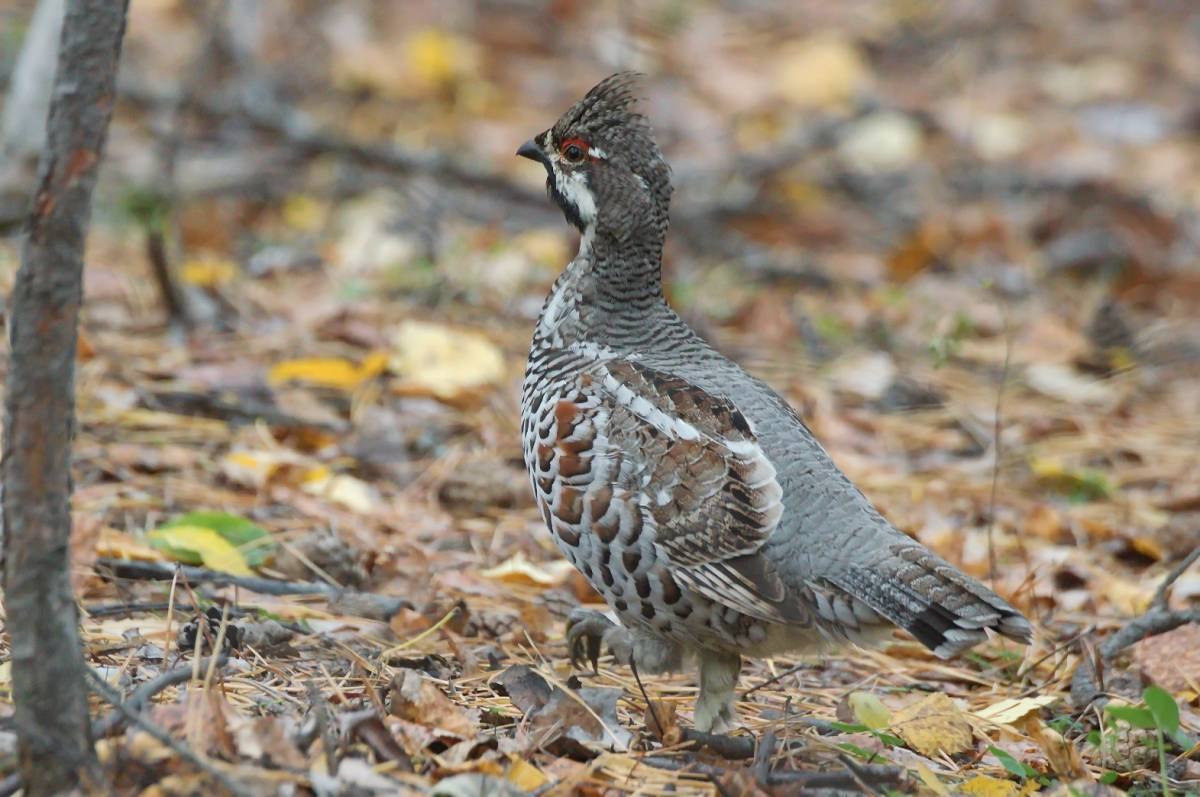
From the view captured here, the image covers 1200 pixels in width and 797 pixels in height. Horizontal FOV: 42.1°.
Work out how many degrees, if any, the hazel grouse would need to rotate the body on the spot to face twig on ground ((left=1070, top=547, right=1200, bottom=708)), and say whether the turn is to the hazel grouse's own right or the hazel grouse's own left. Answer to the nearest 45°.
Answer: approximately 135° to the hazel grouse's own right

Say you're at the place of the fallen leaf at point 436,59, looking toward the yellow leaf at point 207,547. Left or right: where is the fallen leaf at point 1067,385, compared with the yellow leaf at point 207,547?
left

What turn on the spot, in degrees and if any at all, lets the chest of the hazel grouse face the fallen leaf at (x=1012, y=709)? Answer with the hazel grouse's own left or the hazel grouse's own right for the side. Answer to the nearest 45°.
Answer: approximately 180°

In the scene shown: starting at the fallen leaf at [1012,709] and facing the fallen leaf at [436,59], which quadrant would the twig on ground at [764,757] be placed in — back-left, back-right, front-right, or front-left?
back-left

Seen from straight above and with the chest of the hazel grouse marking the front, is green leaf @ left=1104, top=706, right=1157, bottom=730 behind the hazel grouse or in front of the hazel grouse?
behind

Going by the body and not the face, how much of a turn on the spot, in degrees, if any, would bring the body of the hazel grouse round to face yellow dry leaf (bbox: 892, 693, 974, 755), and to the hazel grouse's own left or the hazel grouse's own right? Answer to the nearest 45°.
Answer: approximately 180°

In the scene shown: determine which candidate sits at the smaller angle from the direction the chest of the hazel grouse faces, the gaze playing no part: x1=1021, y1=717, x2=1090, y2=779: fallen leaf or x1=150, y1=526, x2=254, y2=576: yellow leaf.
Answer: the yellow leaf

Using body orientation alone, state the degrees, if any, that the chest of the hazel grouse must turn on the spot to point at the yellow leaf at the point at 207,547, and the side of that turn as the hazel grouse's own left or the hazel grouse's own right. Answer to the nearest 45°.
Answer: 0° — it already faces it

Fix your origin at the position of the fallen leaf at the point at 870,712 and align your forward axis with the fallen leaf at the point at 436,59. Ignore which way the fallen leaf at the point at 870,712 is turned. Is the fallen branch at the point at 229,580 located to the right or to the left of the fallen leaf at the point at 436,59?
left

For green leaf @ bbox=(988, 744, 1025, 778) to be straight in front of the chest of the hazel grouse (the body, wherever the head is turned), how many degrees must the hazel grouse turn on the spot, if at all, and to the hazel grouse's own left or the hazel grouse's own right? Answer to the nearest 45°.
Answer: approximately 180°

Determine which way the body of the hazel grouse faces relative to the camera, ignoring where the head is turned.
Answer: to the viewer's left

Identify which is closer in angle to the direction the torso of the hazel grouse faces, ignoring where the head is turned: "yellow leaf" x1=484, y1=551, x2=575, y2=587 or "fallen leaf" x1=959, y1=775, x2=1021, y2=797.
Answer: the yellow leaf
